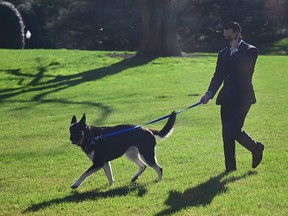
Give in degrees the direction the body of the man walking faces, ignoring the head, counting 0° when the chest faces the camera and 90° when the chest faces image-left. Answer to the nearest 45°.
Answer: approximately 45°

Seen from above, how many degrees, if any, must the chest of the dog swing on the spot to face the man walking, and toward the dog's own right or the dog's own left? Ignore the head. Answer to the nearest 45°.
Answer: approximately 180°

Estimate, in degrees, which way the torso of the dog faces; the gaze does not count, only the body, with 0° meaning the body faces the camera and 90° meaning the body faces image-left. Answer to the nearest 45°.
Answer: approximately 90°

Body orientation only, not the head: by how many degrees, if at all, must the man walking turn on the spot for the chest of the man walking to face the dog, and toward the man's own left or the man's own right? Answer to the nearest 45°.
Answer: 0° — they already face it
